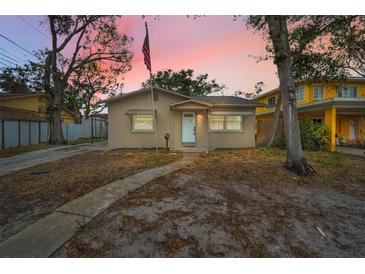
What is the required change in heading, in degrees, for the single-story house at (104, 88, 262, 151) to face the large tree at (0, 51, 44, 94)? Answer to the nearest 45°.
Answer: approximately 135° to its right

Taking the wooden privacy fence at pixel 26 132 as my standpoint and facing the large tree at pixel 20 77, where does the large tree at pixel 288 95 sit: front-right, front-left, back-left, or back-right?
back-right

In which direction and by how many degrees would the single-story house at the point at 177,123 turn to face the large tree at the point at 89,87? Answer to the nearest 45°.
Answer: approximately 135° to its right

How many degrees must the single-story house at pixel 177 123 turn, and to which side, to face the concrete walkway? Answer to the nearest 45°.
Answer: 0° — it already faces it

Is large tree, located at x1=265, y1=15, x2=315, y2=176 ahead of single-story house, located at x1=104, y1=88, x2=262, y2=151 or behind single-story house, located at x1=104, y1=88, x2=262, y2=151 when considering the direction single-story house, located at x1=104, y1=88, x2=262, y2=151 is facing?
ahead

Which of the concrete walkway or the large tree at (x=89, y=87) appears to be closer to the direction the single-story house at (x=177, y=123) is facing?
the concrete walkway

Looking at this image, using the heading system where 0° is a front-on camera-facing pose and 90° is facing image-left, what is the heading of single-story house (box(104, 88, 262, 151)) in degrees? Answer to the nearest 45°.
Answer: approximately 0°

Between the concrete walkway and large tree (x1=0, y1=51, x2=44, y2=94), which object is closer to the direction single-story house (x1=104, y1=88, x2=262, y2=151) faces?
the concrete walkway

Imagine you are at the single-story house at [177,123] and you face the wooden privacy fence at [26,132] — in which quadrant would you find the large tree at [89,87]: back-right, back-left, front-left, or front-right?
front-right

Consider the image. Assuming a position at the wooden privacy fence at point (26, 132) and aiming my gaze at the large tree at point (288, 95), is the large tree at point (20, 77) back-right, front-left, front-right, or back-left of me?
back-left

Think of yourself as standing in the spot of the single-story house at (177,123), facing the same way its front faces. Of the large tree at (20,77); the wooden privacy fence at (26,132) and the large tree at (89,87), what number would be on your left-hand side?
0

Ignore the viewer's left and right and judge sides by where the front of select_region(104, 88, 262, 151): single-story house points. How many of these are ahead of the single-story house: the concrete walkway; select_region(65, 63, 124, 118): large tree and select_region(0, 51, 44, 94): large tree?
1

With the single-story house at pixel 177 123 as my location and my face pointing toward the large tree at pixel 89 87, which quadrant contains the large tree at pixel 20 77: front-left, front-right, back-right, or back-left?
front-right

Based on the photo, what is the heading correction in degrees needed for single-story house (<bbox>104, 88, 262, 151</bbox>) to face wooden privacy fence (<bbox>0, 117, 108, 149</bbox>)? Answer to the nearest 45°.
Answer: approximately 90° to its right
